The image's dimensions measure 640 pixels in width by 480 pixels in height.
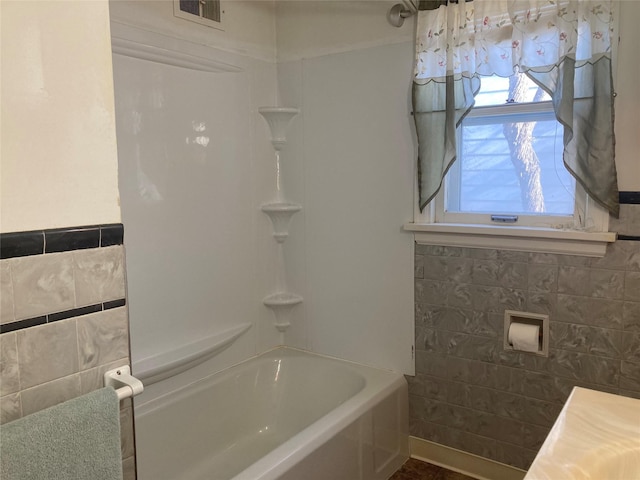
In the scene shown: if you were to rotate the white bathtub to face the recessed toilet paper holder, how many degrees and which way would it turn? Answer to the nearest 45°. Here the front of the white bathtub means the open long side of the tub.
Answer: approximately 45° to its left

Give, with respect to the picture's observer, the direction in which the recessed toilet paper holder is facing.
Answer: facing the viewer

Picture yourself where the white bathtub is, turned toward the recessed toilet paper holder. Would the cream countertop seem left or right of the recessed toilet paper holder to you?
right

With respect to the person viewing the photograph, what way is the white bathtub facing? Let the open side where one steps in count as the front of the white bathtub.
facing the viewer and to the right of the viewer

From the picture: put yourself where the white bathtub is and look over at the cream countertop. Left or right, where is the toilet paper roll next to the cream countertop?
left

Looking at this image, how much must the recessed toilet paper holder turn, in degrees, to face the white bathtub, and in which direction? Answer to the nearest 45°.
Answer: approximately 90° to its right

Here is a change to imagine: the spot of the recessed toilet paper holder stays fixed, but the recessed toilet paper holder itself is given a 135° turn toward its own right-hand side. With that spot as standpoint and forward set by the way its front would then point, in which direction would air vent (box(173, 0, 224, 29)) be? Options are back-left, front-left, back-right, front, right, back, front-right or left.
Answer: front-left

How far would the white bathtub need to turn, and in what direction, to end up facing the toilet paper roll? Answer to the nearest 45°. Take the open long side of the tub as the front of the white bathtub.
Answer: approximately 45° to its left
